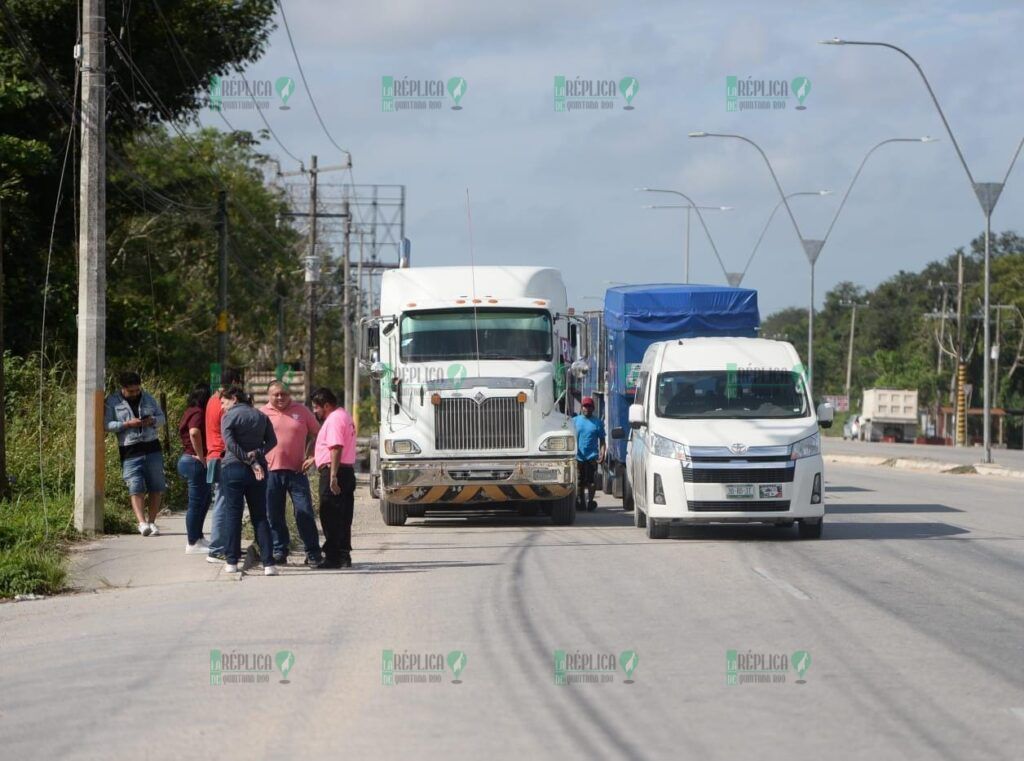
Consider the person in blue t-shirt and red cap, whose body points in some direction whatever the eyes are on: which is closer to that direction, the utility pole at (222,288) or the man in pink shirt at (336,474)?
the man in pink shirt

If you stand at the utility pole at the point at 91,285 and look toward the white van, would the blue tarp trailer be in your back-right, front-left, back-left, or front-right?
front-left

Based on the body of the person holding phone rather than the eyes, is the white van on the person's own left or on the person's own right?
on the person's own left

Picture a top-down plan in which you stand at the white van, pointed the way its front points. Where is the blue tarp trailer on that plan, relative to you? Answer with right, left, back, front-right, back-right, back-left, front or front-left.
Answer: back

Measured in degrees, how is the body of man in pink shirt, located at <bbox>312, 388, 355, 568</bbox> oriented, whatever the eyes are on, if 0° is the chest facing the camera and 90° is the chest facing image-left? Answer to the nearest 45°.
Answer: approximately 90°

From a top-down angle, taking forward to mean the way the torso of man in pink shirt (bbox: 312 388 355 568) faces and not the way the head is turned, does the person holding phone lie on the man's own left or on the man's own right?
on the man's own right

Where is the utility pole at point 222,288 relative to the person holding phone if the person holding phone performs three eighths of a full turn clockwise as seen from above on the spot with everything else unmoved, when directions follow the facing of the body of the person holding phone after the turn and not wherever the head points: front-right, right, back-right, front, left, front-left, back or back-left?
front-right

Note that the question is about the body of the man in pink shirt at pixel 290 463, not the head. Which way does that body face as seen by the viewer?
toward the camera

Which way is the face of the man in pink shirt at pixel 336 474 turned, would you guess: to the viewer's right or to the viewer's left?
to the viewer's left

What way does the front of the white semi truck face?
toward the camera

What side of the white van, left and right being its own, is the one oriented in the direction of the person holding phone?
right

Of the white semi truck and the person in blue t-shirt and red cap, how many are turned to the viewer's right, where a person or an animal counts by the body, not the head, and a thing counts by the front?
0

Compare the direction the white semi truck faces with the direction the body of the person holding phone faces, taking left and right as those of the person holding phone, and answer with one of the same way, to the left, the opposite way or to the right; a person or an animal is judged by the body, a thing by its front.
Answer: the same way

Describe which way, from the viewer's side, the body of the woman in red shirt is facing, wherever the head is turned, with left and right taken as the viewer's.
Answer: facing to the right of the viewer

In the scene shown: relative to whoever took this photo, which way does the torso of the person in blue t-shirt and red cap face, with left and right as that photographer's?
facing the viewer

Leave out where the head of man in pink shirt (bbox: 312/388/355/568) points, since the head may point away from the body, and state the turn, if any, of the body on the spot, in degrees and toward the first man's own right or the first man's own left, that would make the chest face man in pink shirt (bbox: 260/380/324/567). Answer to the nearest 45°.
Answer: approximately 45° to the first man's own right

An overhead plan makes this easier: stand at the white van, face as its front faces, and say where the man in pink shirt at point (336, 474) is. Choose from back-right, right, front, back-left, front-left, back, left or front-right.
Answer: front-right
